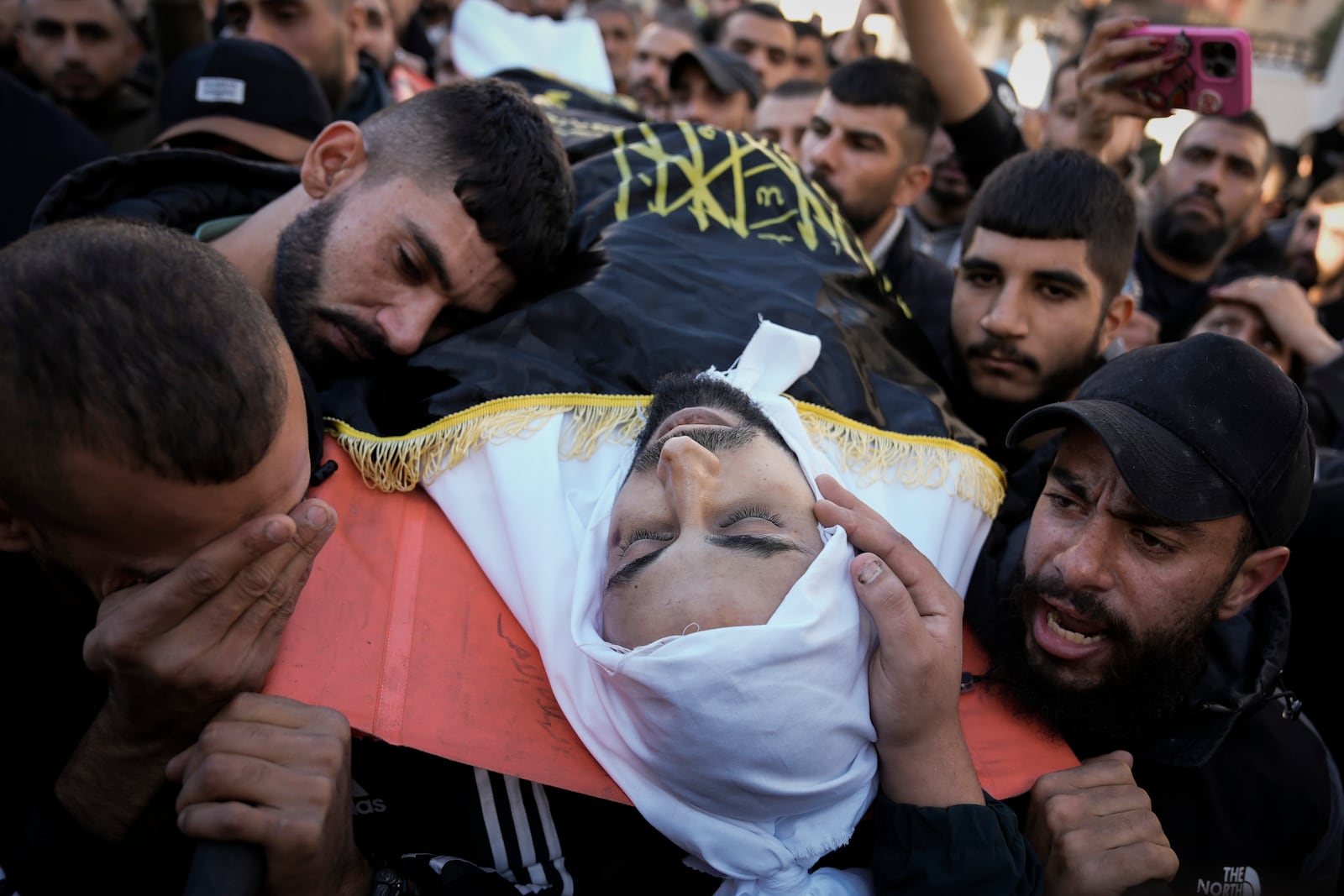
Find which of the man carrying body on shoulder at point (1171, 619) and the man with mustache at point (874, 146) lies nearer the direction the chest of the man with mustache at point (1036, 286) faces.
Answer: the man carrying body on shoulder

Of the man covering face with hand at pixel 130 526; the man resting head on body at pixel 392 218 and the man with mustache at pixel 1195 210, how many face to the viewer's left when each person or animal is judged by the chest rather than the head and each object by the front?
0

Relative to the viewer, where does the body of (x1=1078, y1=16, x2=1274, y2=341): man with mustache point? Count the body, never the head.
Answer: toward the camera

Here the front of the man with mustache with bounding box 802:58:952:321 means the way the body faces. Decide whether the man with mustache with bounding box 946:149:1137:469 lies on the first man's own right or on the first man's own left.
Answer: on the first man's own left

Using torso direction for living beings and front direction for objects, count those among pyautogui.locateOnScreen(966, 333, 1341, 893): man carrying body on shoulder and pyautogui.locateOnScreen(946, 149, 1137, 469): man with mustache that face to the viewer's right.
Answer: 0

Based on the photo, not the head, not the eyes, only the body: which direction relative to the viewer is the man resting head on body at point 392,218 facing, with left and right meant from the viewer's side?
facing the viewer and to the right of the viewer

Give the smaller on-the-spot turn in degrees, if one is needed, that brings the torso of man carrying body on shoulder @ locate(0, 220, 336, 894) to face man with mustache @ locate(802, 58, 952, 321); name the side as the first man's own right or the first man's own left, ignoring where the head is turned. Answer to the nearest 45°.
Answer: approximately 90° to the first man's own left

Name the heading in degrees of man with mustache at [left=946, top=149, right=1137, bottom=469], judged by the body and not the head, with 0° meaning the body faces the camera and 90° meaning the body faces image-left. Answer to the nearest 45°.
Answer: approximately 45°

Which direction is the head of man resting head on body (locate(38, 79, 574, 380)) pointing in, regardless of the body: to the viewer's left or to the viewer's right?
to the viewer's right

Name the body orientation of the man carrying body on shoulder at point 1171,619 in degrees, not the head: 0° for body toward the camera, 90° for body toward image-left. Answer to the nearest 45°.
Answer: approximately 45°
